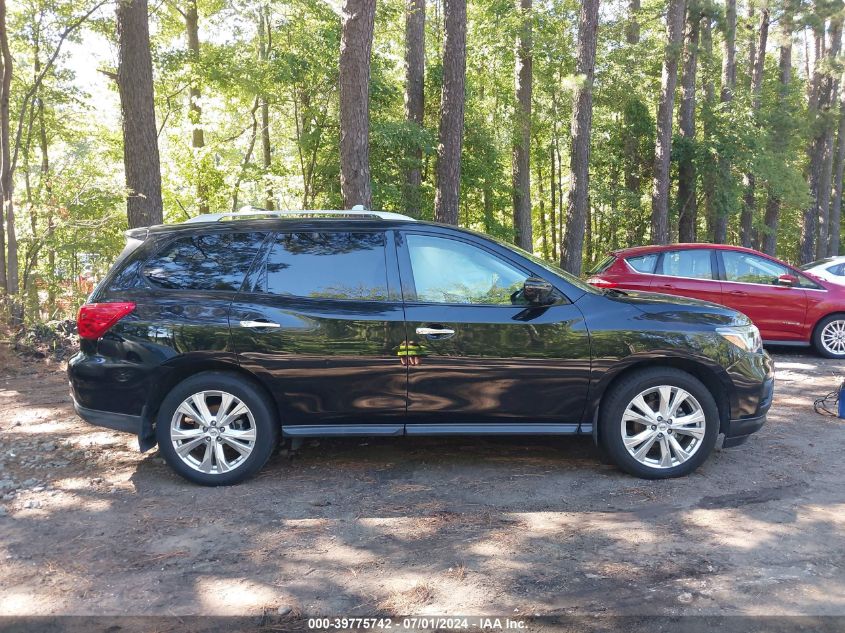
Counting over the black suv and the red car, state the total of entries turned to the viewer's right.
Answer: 2

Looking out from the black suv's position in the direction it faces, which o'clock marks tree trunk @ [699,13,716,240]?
The tree trunk is roughly at 10 o'clock from the black suv.

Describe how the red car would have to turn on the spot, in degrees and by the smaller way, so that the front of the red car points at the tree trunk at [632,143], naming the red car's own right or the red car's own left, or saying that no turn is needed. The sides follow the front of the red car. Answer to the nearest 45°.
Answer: approximately 90° to the red car's own left

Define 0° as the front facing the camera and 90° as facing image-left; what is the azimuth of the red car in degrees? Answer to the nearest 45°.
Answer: approximately 270°

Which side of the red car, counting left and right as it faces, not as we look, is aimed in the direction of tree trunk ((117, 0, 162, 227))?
back

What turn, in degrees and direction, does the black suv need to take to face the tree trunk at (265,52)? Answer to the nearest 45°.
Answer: approximately 90° to its left

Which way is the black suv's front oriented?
to the viewer's right

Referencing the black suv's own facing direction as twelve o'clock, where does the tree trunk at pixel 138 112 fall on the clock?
The tree trunk is roughly at 8 o'clock from the black suv.

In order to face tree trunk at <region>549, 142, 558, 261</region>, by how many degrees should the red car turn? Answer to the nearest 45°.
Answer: approximately 90° to its left

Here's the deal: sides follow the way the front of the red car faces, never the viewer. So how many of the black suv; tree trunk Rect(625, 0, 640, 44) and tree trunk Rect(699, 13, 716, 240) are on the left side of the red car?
2

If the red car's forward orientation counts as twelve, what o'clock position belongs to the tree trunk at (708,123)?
The tree trunk is roughly at 9 o'clock from the red car.
